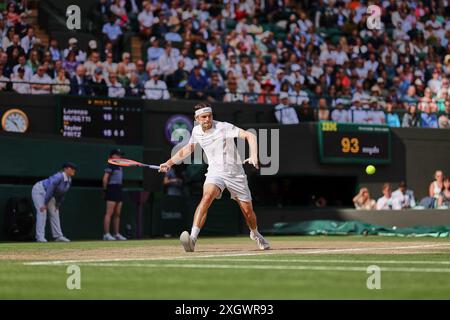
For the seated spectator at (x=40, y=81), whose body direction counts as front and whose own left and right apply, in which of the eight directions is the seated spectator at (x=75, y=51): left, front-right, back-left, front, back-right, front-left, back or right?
back-left

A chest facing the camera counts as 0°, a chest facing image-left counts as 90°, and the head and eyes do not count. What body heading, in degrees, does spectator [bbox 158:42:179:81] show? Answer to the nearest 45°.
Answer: approximately 0°

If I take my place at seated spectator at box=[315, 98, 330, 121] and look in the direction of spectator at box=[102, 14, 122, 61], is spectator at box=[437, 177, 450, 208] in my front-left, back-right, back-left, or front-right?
back-left

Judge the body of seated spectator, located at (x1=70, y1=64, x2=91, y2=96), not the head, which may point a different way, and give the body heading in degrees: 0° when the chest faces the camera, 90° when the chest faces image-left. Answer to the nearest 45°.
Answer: approximately 0°

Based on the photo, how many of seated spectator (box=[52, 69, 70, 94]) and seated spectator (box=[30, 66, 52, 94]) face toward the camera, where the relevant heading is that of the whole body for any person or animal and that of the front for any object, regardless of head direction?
2

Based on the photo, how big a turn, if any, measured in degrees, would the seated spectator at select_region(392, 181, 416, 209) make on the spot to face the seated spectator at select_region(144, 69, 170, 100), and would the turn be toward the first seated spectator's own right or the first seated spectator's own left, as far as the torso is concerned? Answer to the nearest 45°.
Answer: approximately 90° to the first seated spectator's own right

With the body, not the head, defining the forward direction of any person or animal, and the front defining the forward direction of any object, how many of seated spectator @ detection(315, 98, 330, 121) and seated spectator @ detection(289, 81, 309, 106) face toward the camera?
2
